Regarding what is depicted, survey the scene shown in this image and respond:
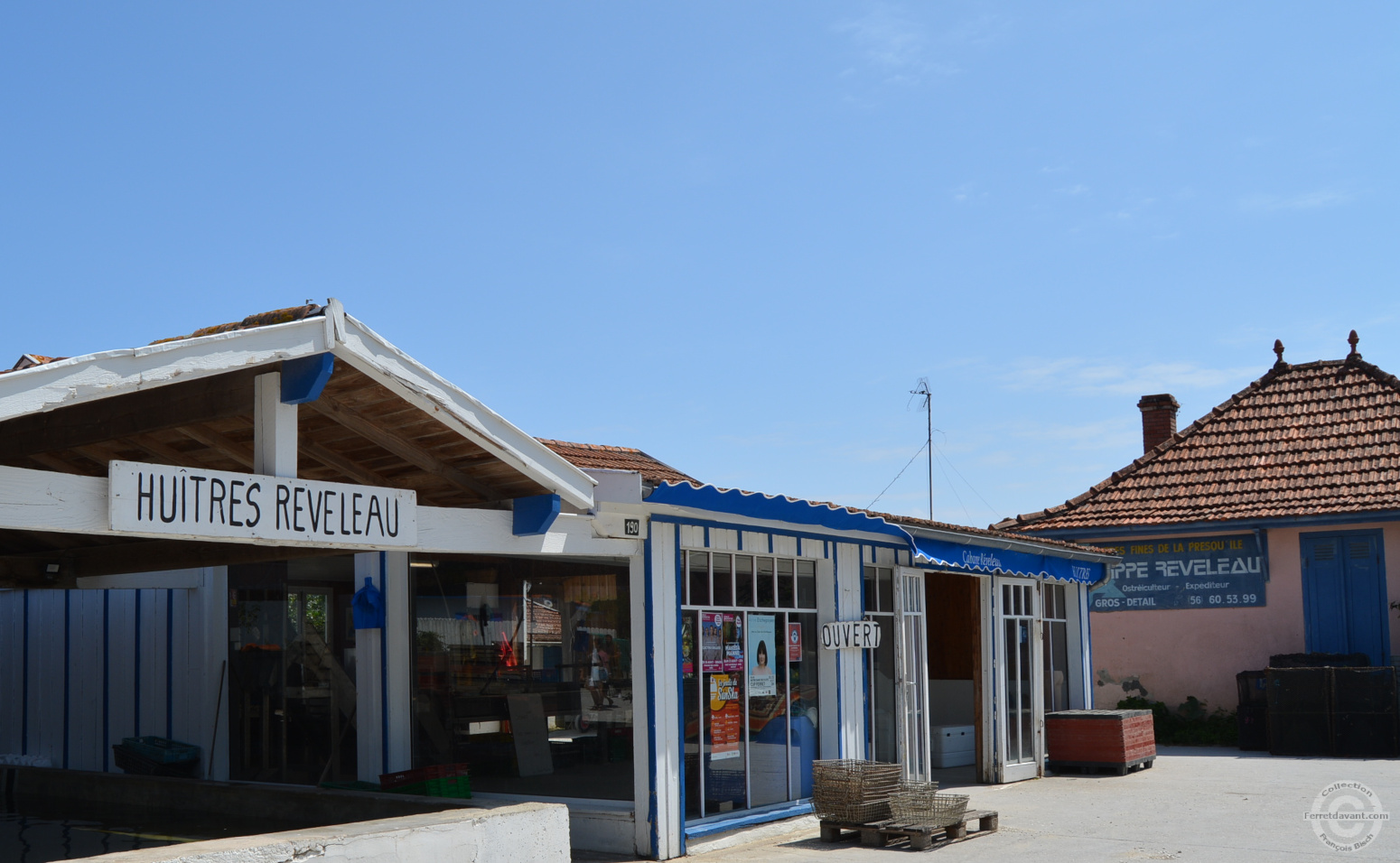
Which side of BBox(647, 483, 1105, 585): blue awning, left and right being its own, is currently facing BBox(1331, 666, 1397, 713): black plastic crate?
left

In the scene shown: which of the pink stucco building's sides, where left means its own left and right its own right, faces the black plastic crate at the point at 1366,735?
front

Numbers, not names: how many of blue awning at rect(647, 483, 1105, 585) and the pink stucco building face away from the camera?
0

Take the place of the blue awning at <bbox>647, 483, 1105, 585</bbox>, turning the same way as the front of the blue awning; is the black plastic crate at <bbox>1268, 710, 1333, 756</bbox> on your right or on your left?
on your left

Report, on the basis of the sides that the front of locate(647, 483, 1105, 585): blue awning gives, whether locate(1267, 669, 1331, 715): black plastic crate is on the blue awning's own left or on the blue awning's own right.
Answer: on the blue awning's own left

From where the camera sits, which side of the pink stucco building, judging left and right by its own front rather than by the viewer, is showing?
front

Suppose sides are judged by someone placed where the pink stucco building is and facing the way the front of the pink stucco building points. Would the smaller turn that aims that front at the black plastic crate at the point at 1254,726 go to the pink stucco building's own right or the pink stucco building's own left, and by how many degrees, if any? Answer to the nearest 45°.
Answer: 0° — it already faces it

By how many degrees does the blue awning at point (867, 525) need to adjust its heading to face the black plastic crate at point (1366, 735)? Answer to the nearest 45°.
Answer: approximately 90° to its left

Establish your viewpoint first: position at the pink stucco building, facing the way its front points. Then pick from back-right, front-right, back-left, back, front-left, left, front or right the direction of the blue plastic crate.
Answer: front-right

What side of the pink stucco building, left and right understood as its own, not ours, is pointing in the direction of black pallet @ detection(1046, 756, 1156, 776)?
front

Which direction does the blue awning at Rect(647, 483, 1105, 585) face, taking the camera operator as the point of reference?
facing the viewer and to the right of the viewer

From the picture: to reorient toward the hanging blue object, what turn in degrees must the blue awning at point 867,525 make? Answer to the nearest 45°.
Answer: approximately 135° to its right

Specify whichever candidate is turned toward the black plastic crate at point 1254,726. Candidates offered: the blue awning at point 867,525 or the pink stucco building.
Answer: the pink stucco building
